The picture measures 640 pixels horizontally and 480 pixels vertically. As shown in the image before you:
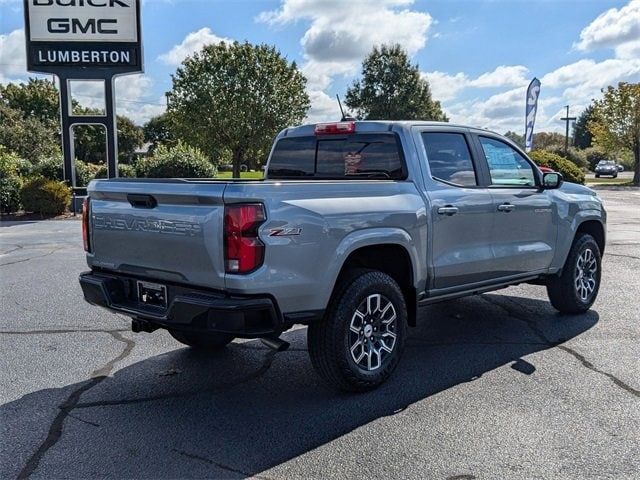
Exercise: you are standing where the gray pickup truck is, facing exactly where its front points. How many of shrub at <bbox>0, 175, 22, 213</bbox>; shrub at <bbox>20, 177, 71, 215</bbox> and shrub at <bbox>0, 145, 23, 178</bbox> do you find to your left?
3

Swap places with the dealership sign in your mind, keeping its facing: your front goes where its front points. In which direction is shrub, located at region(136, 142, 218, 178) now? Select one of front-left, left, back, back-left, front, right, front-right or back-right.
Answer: back-left

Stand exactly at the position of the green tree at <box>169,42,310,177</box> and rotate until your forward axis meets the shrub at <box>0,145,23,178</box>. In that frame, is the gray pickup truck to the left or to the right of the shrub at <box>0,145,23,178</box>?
left

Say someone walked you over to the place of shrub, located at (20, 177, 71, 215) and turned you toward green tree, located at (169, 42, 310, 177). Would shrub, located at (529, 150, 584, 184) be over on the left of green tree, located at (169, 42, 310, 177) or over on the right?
right

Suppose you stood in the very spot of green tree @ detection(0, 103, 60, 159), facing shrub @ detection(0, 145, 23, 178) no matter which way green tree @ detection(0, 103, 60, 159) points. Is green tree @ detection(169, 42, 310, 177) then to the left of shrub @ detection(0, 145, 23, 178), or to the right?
left

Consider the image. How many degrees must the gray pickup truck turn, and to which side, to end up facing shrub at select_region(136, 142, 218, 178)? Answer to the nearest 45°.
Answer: approximately 45° to its left

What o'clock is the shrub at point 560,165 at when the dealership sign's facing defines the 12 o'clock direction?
The shrub is roughly at 9 o'clock from the dealership sign.

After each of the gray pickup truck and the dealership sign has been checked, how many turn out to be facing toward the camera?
1

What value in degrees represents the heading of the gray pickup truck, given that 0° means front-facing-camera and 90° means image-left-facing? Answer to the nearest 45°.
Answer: approximately 225°

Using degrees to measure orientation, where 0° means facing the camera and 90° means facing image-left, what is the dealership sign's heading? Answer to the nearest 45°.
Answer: approximately 0°

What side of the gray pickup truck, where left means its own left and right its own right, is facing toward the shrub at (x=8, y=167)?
left
